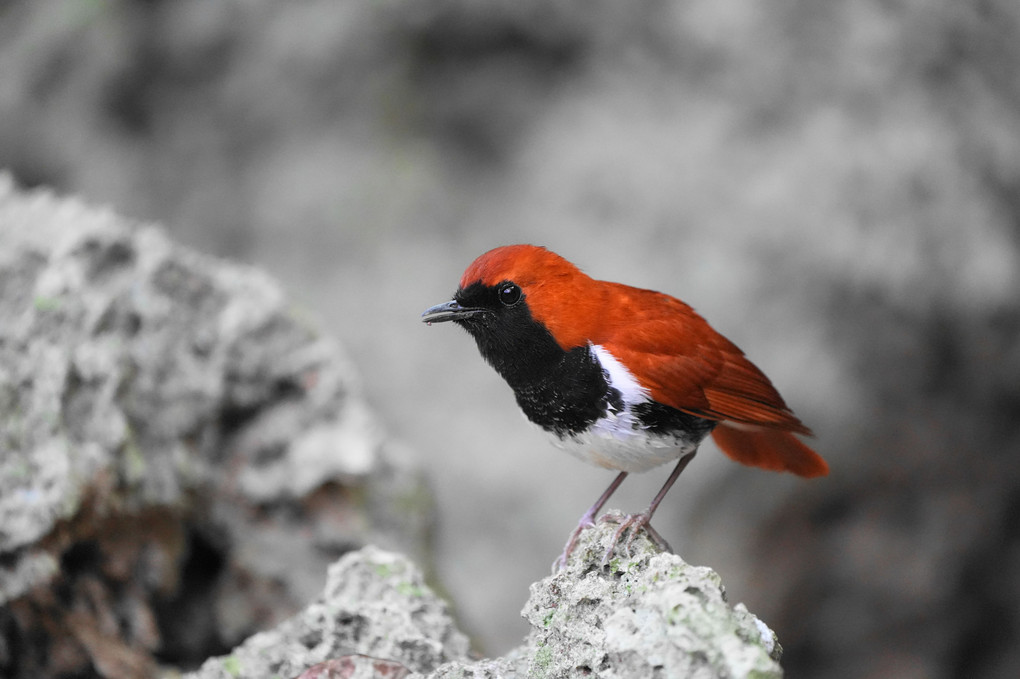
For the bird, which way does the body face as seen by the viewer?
to the viewer's left

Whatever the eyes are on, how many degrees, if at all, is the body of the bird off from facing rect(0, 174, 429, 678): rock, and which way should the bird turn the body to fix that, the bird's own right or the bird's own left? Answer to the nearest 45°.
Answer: approximately 45° to the bird's own right
